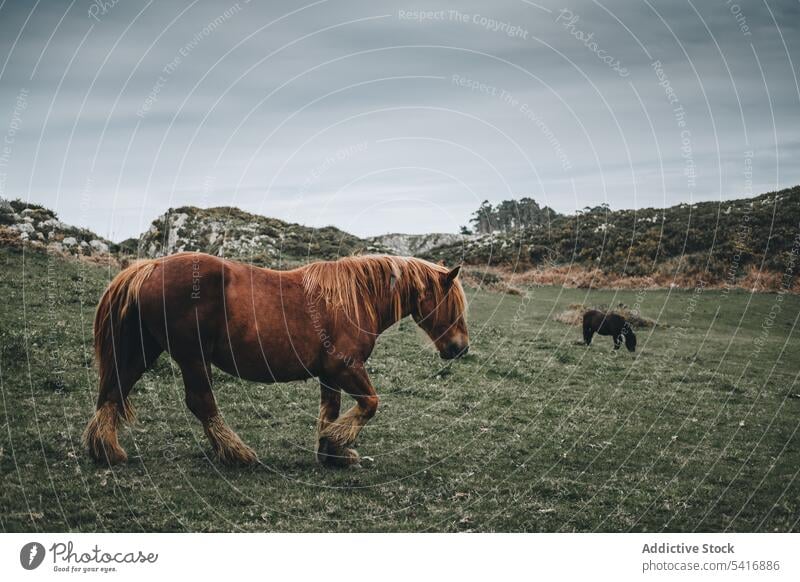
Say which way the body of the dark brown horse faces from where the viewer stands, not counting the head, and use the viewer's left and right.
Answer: facing to the right of the viewer

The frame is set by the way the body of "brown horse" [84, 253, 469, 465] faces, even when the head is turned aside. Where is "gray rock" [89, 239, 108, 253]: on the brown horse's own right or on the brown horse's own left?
on the brown horse's own left

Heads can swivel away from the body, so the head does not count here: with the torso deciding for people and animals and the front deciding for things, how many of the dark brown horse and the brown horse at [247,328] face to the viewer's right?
2

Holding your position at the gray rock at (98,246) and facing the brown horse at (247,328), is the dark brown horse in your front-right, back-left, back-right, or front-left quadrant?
front-left

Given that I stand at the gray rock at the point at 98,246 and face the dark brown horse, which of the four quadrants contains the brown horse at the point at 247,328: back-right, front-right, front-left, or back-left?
front-right

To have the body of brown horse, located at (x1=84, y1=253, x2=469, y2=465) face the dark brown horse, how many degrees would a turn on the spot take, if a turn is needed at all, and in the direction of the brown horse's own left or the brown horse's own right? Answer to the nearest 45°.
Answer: approximately 45° to the brown horse's own left

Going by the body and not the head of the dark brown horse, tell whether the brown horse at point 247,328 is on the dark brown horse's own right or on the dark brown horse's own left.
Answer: on the dark brown horse's own right

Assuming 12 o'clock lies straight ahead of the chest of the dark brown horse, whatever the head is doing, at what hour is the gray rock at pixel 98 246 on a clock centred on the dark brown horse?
The gray rock is roughly at 6 o'clock from the dark brown horse.

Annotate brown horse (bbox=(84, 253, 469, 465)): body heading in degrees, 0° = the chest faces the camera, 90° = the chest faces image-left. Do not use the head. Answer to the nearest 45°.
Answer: approximately 270°

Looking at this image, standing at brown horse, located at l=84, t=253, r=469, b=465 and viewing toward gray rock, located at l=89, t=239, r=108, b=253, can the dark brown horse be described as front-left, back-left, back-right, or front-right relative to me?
front-right

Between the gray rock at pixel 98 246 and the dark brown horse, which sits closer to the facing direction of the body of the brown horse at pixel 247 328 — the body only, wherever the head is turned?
the dark brown horse
